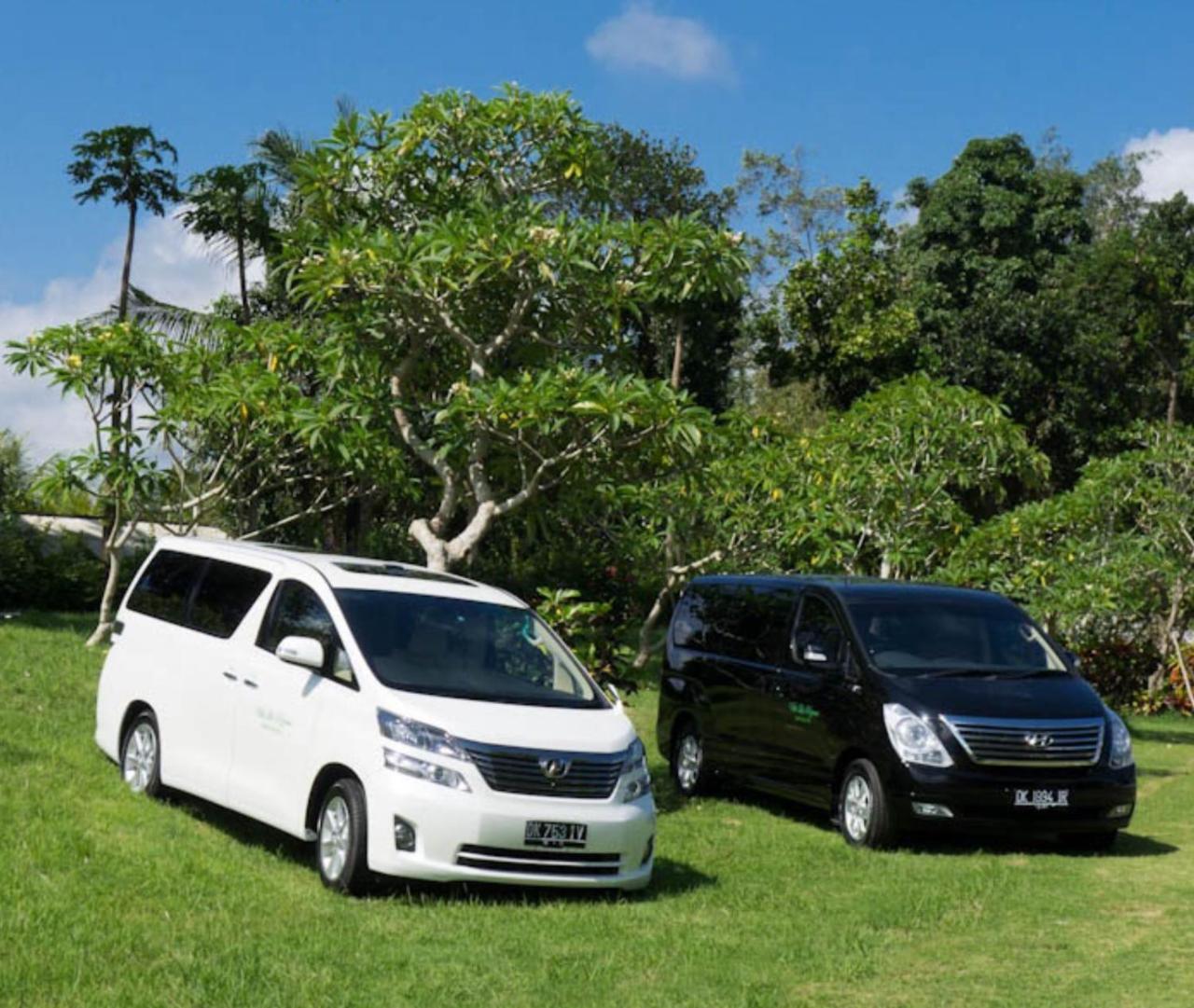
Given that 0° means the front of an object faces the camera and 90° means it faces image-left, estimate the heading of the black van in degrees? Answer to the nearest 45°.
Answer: approximately 315°

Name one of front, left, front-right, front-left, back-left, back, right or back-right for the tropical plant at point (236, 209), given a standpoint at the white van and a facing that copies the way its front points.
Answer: back-left

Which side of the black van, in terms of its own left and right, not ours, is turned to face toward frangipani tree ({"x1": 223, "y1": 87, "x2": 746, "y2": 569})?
back

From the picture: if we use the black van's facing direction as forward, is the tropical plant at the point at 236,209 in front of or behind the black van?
behind

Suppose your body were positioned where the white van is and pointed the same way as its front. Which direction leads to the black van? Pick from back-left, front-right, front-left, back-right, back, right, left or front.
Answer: left

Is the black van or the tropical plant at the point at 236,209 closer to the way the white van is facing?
the black van

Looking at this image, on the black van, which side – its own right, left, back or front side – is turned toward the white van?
right

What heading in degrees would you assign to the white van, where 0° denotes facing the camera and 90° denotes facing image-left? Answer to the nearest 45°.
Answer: approximately 315°

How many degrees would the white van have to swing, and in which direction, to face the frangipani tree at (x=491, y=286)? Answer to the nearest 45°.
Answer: approximately 135° to its left

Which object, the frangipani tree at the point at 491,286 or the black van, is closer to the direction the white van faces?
the black van

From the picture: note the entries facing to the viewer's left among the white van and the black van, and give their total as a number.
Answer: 0
